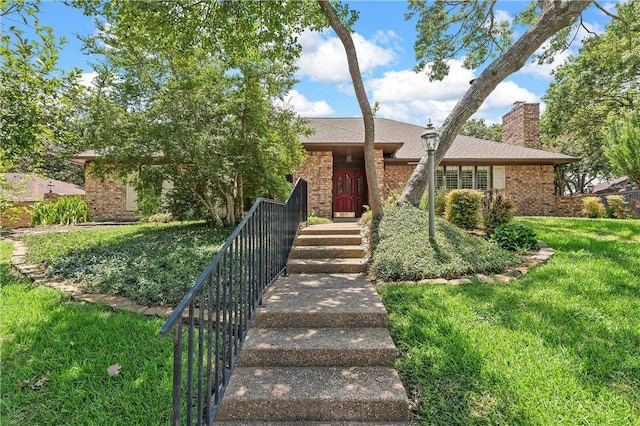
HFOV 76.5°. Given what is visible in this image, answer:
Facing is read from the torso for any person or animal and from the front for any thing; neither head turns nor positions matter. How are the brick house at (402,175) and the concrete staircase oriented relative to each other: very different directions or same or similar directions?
same or similar directions

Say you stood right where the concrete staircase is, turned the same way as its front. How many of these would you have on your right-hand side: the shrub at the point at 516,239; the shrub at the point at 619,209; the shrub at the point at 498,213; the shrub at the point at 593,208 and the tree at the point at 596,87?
0

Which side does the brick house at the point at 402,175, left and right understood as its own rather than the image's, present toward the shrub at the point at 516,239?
front

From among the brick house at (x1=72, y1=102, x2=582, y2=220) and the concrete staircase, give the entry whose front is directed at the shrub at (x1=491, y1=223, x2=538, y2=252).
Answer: the brick house

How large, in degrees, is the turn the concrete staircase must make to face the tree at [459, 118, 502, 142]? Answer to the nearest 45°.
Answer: approximately 135° to its left

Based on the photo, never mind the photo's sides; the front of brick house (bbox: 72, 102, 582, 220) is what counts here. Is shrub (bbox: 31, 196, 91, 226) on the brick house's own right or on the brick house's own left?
on the brick house's own right

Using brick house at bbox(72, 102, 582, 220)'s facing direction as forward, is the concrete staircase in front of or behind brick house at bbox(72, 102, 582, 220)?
in front

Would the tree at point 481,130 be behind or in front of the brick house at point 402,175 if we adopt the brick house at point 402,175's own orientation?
behind

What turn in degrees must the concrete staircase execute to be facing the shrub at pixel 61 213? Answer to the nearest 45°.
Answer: approximately 135° to its right

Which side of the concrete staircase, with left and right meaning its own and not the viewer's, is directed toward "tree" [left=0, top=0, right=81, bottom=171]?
right

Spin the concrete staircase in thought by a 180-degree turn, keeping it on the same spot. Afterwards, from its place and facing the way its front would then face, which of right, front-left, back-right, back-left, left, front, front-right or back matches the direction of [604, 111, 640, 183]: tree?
front-right

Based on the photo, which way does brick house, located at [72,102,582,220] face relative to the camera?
toward the camera

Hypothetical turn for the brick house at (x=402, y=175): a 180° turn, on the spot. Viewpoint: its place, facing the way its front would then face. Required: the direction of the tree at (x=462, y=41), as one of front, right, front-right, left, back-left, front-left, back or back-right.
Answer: back

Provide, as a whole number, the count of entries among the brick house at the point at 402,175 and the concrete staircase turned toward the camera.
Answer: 2

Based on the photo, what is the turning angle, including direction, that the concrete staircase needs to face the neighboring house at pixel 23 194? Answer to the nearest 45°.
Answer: approximately 135° to its right

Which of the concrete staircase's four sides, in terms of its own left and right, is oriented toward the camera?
front

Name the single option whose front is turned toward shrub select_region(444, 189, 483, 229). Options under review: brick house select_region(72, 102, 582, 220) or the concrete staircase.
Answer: the brick house

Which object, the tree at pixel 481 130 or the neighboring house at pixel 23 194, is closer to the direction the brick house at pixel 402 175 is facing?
the neighboring house
